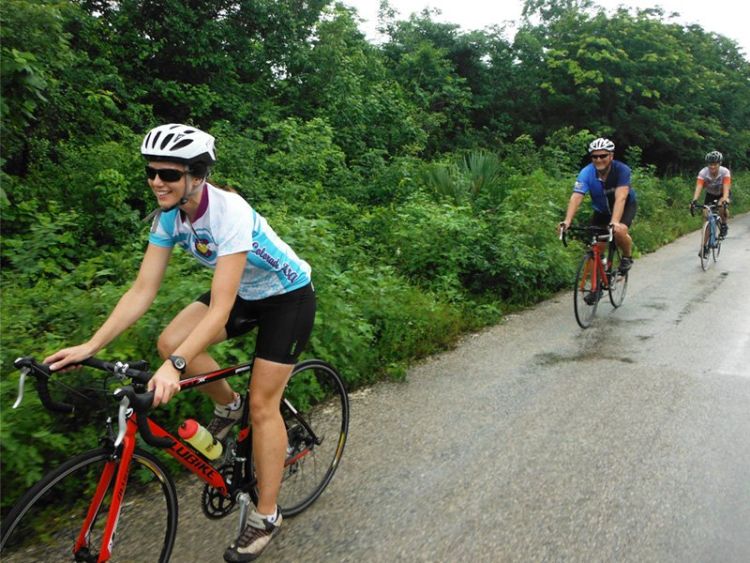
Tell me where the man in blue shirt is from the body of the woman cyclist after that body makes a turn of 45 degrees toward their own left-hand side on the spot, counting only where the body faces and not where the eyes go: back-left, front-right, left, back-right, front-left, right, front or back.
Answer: back-left

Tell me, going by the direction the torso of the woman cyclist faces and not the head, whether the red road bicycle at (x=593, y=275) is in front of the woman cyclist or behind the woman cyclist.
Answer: behind

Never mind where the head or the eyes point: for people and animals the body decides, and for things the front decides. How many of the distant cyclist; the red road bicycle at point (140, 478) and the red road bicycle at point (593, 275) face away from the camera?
0

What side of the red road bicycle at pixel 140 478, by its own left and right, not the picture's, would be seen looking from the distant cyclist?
back

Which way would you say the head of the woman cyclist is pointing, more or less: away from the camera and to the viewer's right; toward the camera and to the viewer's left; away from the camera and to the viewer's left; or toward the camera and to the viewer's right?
toward the camera and to the viewer's left

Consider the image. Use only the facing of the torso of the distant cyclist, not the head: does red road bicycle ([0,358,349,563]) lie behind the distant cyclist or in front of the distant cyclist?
in front

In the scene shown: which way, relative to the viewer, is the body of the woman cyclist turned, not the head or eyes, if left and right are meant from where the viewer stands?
facing the viewer and to the left of the viewer

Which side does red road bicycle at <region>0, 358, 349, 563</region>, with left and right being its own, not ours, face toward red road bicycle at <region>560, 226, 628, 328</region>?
back

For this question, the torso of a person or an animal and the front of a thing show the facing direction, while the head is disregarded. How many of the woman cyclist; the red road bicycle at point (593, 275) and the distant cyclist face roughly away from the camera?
0

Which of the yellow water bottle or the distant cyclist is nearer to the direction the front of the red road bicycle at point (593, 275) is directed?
the yellow water bottle

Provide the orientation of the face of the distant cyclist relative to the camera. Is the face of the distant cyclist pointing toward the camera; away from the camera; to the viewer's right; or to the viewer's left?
toward the camera

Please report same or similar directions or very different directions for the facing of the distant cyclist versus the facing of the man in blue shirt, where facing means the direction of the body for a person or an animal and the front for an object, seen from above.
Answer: same or similar directions

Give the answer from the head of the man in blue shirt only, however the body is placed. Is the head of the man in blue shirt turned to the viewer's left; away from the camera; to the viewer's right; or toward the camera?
toward the camera

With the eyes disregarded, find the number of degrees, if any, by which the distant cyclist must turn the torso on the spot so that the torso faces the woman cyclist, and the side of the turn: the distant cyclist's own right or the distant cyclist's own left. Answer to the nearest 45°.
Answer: approximately 45° to the distant cyclist's own left
